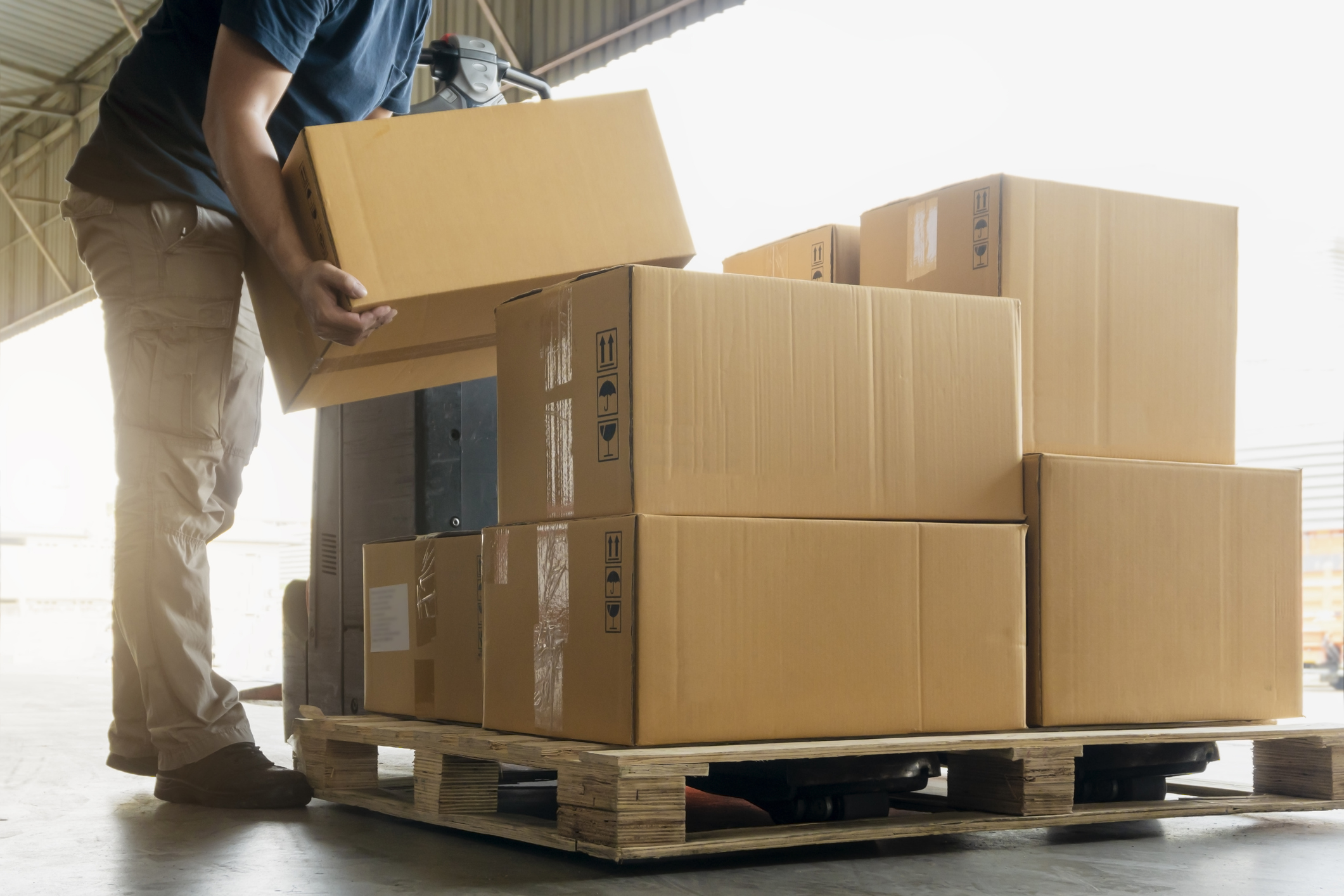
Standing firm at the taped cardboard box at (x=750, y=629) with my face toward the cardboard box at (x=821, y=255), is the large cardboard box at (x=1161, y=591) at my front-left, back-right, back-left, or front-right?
front-right

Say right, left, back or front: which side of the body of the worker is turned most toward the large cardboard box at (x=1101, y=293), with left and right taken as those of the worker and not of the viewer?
front

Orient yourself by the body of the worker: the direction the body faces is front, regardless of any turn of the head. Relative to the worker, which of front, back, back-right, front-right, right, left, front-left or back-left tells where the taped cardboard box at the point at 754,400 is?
front-right

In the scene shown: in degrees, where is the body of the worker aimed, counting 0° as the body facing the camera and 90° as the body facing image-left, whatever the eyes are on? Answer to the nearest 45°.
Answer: approximately 270°

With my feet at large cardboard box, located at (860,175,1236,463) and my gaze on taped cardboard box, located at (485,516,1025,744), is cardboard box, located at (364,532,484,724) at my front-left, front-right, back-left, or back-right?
front-right

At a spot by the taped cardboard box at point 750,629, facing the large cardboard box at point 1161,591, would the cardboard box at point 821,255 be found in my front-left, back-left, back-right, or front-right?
front-left

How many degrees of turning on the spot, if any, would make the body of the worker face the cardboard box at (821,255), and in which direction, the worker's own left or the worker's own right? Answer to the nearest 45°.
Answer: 0° — they already face it

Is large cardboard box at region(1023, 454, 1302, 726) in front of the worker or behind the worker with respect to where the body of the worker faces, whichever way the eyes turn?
in front

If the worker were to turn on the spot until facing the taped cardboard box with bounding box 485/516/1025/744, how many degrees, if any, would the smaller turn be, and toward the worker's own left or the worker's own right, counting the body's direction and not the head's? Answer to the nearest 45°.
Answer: approximately 45° to the worker's own right
